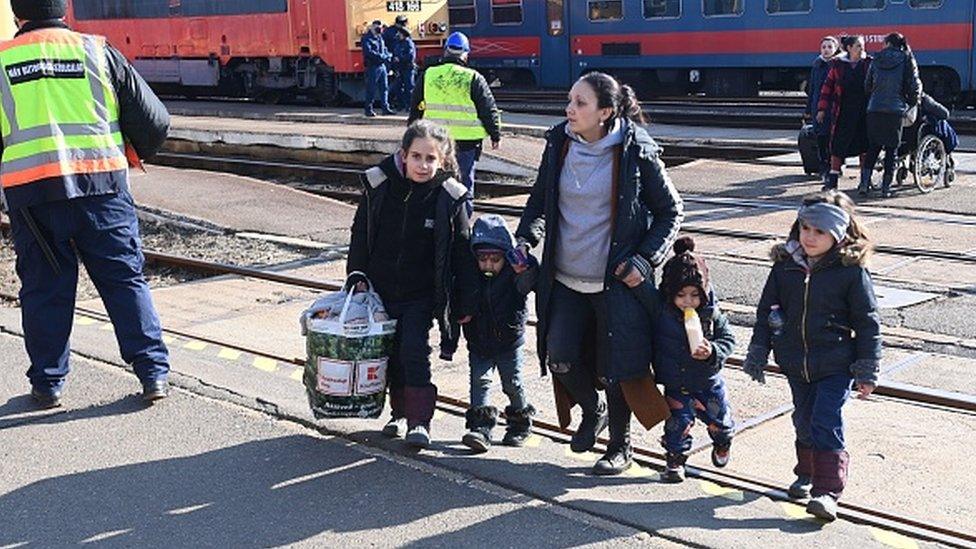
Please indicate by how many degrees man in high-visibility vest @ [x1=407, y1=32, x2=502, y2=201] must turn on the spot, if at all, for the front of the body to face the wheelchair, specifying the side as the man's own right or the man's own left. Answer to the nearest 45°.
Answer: approximately 45° to the man's own right

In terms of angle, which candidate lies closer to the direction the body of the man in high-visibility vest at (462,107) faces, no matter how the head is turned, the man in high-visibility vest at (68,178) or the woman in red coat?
the woman in red coat

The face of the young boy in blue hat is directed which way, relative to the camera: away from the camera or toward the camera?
toward the camera

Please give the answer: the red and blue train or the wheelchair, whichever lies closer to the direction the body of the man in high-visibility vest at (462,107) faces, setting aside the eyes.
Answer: the red and blue train

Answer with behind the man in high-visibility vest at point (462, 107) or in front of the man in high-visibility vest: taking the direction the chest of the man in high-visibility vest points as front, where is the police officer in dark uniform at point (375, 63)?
in front

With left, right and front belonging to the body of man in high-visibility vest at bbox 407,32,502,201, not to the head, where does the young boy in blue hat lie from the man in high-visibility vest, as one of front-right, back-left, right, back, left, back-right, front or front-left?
back

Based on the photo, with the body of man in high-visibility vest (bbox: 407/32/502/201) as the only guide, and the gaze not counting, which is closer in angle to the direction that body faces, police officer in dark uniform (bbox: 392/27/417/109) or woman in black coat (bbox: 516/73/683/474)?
the police officer in dark uniform

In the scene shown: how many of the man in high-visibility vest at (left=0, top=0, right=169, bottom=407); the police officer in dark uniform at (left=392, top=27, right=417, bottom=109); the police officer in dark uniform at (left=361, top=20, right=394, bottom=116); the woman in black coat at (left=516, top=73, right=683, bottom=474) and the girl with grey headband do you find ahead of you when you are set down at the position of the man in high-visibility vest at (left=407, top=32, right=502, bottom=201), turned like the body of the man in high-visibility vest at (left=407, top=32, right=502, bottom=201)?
2

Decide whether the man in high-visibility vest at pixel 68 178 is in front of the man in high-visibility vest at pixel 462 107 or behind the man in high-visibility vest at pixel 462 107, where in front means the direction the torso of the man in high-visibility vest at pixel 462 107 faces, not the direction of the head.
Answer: behind

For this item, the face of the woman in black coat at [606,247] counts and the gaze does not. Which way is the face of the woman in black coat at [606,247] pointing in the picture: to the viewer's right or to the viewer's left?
to the viewer's left

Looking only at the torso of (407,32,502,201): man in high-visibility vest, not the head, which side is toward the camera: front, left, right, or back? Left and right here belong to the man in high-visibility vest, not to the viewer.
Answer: back

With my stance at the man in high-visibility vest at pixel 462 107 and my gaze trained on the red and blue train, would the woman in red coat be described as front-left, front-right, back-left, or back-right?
front-right

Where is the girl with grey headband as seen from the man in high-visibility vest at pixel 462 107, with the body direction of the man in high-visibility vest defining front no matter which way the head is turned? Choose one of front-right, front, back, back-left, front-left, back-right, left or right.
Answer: back

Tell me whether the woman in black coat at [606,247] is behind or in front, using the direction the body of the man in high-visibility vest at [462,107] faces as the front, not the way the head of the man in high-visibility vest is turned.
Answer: behind

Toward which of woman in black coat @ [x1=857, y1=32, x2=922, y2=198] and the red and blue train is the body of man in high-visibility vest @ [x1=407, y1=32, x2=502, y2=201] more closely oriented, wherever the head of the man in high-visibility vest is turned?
the red and blue train
